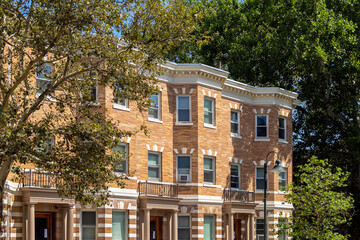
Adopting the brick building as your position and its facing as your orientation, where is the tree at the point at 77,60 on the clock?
The tree is roughly at 2 o'clock from the brick building.
